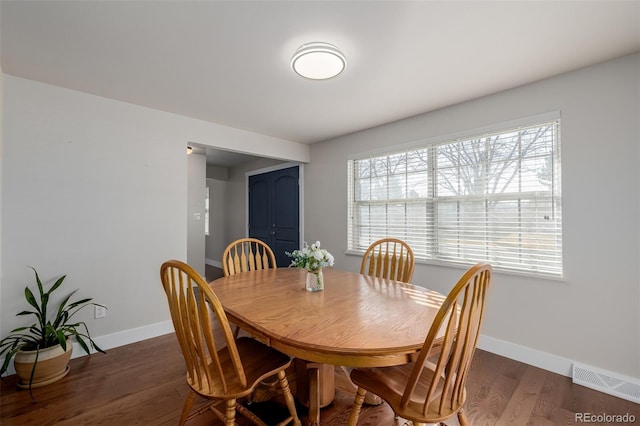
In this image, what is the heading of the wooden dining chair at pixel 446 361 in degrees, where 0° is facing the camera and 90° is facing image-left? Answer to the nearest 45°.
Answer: approximately 135°

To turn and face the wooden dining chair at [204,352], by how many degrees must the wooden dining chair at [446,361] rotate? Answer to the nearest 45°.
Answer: approximately 45° to its left

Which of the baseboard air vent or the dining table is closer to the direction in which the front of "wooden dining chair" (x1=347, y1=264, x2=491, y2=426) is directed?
the dining table

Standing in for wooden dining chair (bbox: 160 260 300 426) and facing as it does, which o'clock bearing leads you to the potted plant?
The potted plant is roughly at 9 o'clock from the wooden dining chair.

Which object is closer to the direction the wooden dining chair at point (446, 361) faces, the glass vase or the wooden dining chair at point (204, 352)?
the glass vase

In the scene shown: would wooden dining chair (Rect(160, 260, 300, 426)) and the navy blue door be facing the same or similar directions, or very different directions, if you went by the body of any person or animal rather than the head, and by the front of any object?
very different directions

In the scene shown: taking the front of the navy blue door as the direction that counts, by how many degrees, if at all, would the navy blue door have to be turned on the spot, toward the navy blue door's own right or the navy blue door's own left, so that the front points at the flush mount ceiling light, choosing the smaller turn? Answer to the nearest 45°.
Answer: approximately 45° to the navy blue door's own left

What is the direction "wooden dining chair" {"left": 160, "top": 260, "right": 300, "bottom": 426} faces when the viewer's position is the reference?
facing away from the viewer and to the right of the viewer

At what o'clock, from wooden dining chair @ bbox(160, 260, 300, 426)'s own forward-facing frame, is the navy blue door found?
The navy blue door is roughly at 11 o'clock from the wooden dining chair.

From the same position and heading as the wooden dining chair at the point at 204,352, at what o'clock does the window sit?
The window is roughly at 1 o'clock from the wooden dining chair.
